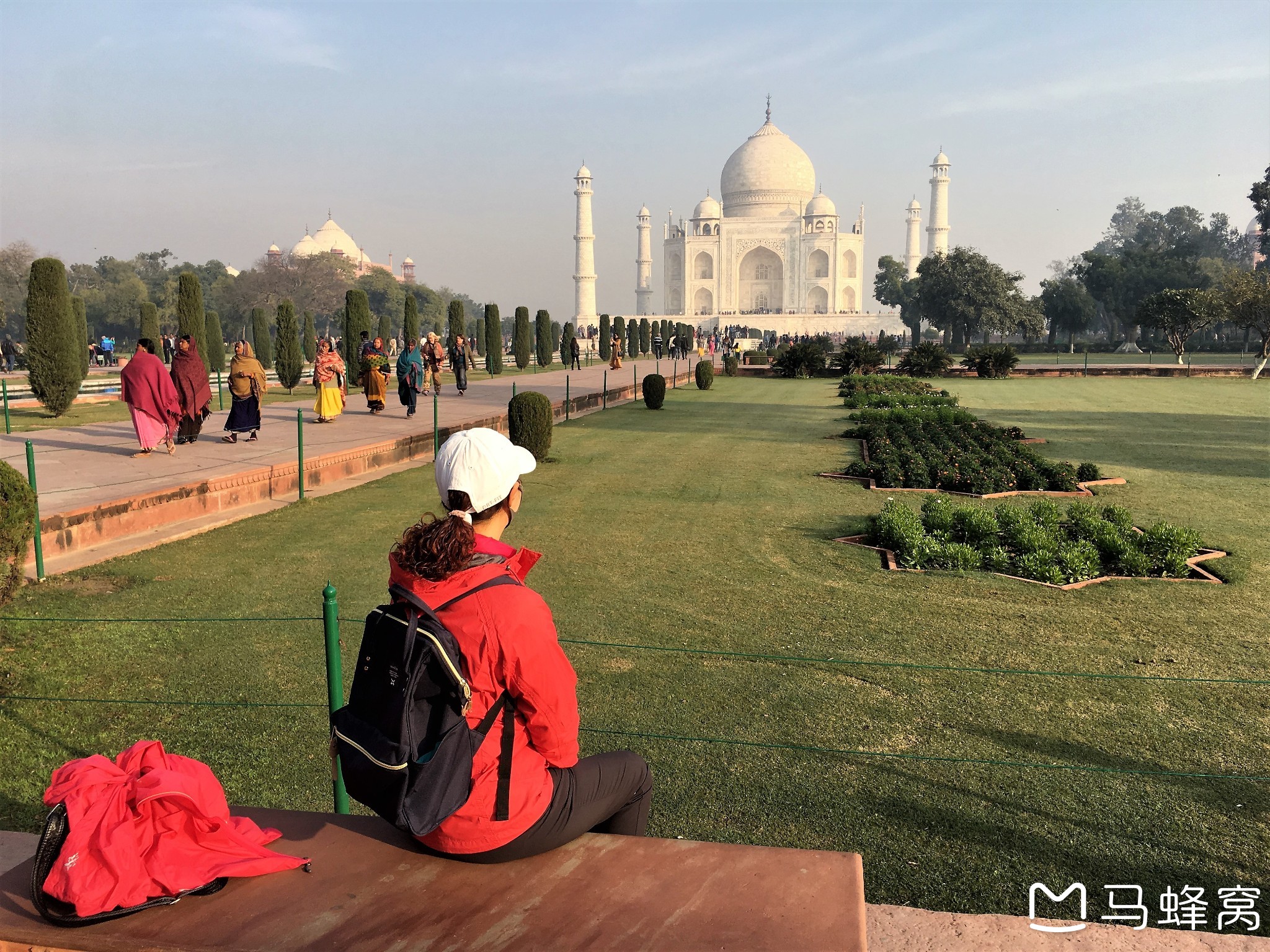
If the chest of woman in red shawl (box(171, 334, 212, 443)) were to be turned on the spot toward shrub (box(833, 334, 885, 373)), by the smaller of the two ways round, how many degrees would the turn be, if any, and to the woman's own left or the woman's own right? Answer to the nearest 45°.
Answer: approximately 180°

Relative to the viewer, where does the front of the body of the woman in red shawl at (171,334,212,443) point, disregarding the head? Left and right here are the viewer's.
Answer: facing the viewer and to the left of the viewer

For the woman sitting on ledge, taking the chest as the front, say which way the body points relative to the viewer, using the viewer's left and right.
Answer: facing away from the viewer and to the right of the viewer

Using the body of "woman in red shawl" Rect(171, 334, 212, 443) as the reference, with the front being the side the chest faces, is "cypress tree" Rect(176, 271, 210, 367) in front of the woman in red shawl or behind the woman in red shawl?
behind

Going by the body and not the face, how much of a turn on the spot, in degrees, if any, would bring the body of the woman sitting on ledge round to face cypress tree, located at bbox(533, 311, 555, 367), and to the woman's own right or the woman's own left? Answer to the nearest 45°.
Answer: approximately 45° to the woman's own left

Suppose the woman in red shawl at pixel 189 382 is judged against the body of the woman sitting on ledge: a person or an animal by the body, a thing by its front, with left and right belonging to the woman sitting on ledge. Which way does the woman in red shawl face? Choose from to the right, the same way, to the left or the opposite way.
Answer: the opposite way

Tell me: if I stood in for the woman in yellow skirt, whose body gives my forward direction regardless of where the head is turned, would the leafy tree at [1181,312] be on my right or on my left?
on my left

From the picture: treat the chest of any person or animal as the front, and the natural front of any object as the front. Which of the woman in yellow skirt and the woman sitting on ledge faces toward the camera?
the woman in yellow skirt

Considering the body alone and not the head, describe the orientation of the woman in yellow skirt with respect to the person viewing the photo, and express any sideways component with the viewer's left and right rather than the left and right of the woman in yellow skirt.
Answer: facing the viewer

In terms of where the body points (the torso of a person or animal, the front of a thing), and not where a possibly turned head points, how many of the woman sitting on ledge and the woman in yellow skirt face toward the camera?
1

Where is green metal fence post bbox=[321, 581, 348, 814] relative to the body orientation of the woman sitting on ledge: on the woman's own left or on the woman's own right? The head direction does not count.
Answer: on the woman's own left

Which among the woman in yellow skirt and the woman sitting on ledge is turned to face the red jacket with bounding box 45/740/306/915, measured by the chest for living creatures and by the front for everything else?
the woman in yellow skirt

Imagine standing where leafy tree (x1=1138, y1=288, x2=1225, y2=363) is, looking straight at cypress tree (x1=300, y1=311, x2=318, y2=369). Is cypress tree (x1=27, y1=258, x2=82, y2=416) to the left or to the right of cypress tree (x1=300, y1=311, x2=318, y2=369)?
left

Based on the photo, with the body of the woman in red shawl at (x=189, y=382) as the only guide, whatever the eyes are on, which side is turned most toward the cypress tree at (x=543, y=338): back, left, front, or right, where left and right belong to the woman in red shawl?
back

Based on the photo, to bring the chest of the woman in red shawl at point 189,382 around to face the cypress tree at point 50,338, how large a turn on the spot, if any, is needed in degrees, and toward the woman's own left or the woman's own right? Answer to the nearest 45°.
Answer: approximately 135° to the woman's own right

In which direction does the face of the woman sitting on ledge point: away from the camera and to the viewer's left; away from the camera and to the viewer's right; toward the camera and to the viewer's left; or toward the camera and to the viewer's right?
away from the camera and to the viewer's right

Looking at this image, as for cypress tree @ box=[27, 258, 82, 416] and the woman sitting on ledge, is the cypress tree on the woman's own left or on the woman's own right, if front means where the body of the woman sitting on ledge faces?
on the woman's own left
